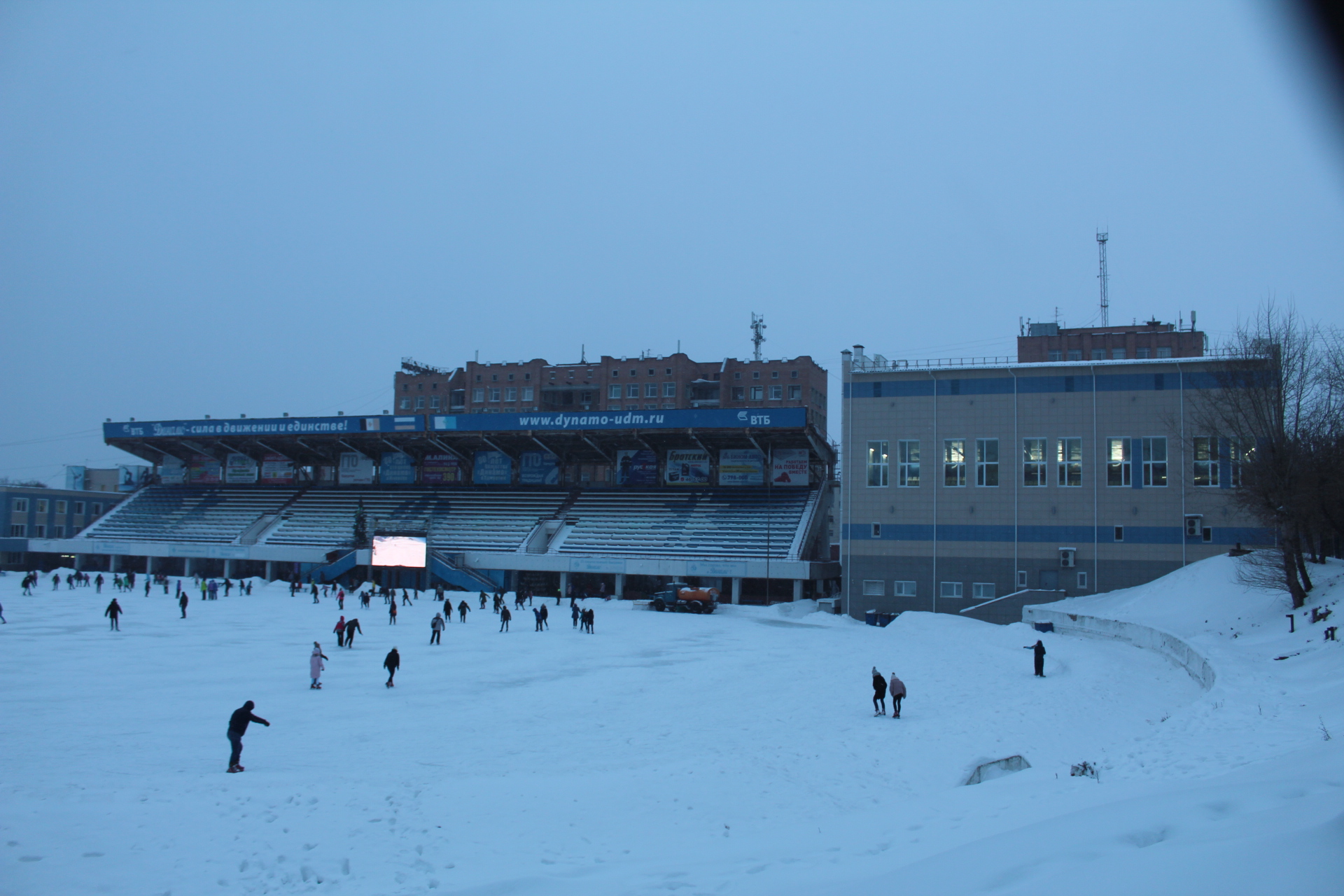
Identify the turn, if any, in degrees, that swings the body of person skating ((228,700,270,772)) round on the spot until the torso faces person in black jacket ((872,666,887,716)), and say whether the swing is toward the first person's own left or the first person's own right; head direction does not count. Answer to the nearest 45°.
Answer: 0° — they already face them

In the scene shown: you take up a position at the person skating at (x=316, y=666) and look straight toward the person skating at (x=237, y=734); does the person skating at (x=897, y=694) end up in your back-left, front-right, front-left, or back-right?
front-left

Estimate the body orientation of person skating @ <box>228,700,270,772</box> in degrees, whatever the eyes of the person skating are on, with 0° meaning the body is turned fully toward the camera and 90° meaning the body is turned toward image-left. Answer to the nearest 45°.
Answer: approximately 270°

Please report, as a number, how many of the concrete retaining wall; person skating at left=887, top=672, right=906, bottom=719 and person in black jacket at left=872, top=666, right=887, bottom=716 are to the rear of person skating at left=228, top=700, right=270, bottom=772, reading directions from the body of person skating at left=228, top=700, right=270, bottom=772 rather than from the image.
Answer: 0

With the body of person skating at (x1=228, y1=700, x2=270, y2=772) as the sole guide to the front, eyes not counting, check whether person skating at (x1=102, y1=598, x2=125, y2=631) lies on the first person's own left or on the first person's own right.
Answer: on the first person's own left

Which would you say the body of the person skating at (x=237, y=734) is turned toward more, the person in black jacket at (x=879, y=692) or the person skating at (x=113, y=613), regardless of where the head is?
the person in black jacket

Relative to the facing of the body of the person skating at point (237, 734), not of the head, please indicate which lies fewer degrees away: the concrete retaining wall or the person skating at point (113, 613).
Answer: the concrete retaining wall

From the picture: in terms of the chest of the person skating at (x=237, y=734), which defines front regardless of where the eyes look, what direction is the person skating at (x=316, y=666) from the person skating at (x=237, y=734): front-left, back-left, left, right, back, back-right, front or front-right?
left

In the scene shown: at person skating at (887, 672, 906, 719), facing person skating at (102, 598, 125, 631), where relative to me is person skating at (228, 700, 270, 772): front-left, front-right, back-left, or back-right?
front-left

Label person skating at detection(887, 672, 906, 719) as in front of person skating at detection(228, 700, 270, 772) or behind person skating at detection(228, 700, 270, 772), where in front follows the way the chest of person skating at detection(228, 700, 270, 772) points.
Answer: in front
